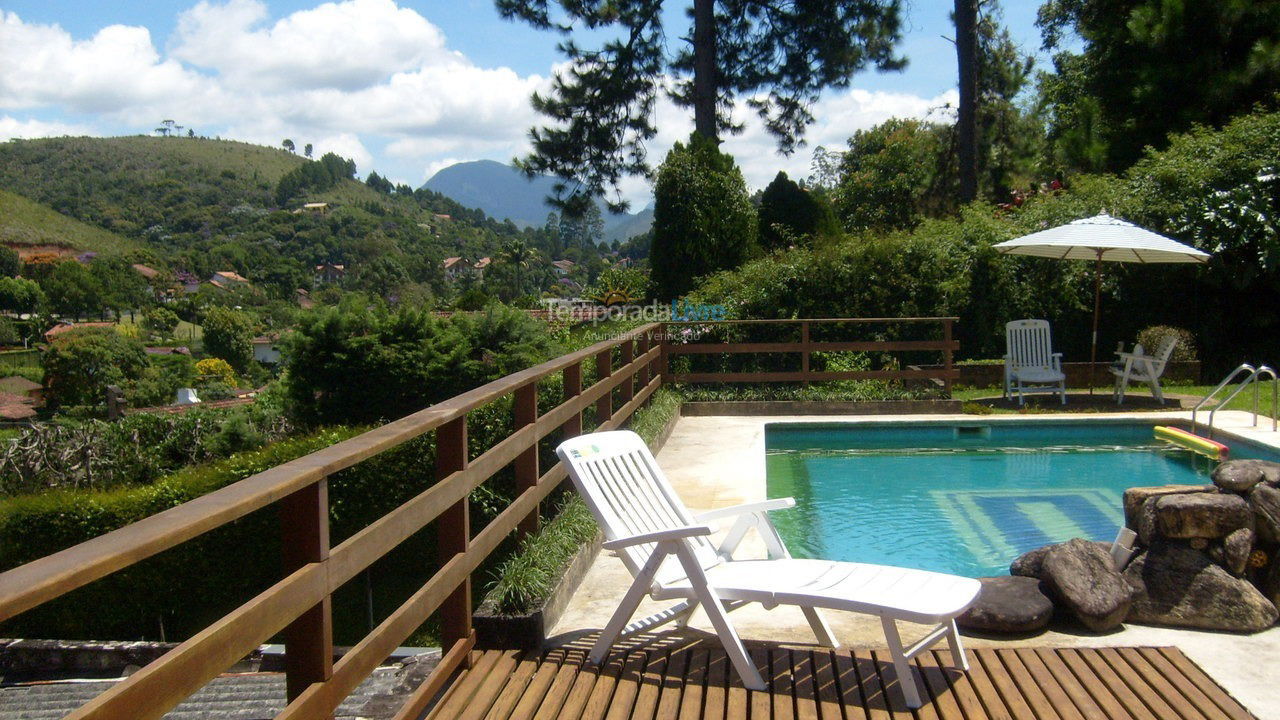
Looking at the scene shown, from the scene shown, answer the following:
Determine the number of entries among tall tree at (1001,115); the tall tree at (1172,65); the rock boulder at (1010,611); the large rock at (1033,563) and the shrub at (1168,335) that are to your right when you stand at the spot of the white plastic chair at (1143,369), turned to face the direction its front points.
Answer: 3

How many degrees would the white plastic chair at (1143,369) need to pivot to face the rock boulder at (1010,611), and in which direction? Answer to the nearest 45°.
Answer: approximately 90° to its left

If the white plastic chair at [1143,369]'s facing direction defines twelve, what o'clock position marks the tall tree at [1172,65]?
The tall tree is roughly at 3 o'clock from the white plastic chair.

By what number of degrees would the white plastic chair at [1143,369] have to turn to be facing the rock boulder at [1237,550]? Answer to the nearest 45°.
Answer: approximately 90° to its left

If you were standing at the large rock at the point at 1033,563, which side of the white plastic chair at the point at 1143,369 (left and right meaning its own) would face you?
left

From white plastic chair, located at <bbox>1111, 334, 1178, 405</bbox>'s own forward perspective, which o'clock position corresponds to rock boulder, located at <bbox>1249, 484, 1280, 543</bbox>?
The rock boulder is roughly at 9 o'clock from the white plastic chair.

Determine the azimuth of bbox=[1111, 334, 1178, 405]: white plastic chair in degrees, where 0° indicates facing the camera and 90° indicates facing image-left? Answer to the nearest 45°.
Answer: approximately 90°

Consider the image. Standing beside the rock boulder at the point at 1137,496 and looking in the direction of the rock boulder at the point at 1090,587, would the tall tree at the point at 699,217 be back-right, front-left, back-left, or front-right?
back-right

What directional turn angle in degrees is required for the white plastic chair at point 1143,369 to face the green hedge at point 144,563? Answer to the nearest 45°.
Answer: approximately 45° to its left
